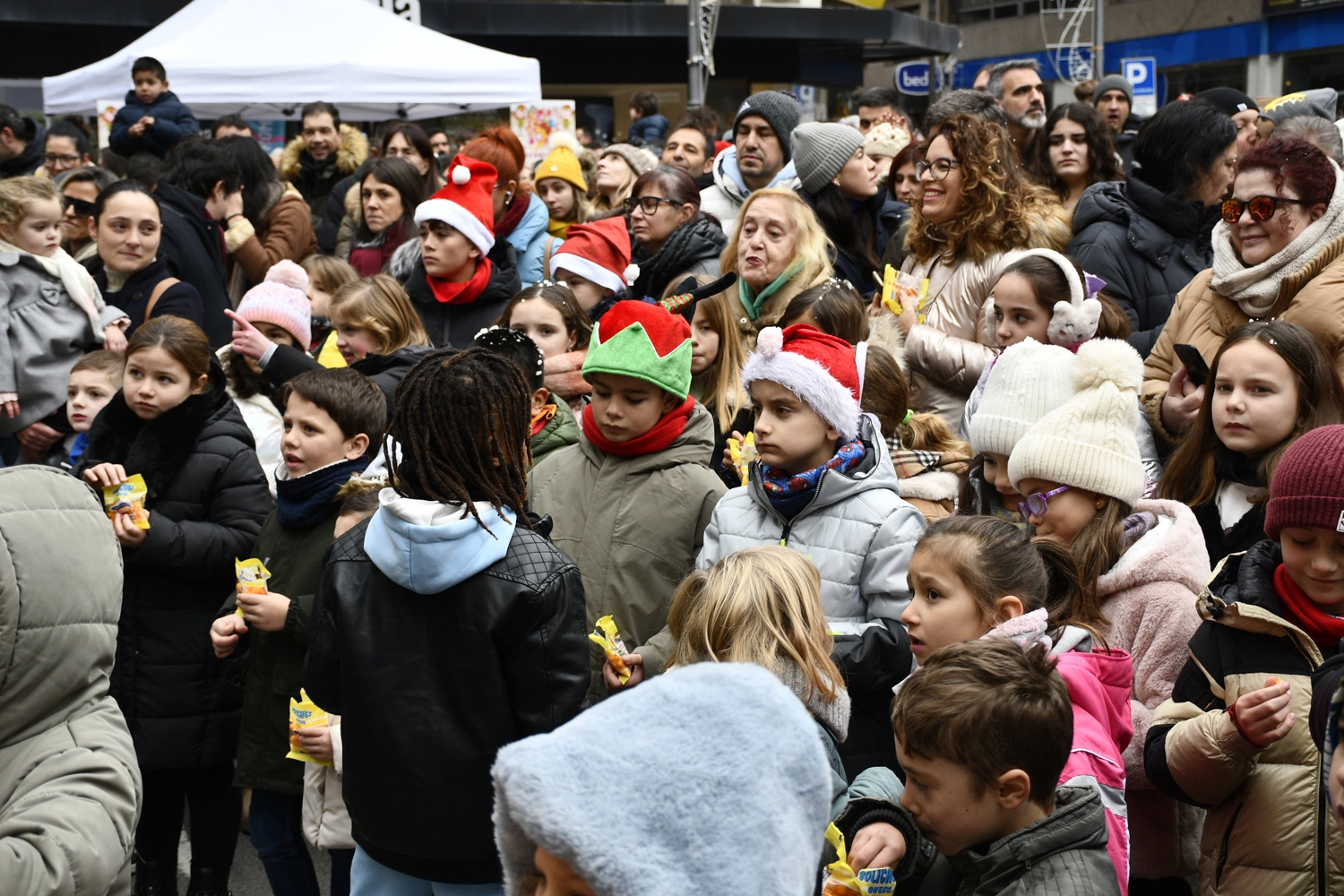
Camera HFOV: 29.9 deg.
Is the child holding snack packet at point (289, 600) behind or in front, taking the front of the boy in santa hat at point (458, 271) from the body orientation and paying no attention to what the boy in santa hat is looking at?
in front

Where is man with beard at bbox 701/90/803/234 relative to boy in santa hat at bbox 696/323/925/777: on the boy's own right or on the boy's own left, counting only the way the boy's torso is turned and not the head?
on the boy's own right

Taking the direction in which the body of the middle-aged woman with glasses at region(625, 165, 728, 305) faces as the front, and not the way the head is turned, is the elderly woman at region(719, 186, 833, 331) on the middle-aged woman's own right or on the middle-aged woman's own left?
on the middle-aged woman's own left

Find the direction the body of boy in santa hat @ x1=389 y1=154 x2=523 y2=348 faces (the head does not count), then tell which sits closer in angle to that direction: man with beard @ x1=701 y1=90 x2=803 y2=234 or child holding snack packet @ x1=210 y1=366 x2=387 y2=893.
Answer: the child holding snack packet

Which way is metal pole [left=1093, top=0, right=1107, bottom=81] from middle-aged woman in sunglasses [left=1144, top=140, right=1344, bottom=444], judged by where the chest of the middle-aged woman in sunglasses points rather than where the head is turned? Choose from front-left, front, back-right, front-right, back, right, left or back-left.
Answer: back-right

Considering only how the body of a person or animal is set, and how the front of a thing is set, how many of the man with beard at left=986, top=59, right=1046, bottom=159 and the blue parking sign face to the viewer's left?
0

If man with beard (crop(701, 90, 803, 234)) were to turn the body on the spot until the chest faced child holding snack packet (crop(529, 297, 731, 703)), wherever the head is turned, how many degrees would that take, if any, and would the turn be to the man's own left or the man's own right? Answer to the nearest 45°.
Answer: approximately 45° to the man's own left

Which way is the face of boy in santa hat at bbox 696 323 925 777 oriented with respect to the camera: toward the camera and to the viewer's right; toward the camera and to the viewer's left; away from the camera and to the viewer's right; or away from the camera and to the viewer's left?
toward the camera and to the viewer's left

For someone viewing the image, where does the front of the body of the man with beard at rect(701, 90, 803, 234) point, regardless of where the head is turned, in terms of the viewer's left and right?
facing the viewer and to the left of the viewer

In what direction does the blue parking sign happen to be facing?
toward the camera

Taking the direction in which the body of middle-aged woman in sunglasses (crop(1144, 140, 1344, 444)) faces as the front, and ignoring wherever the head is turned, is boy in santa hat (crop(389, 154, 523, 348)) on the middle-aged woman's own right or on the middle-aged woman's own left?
on the middle-aged woman's own right
